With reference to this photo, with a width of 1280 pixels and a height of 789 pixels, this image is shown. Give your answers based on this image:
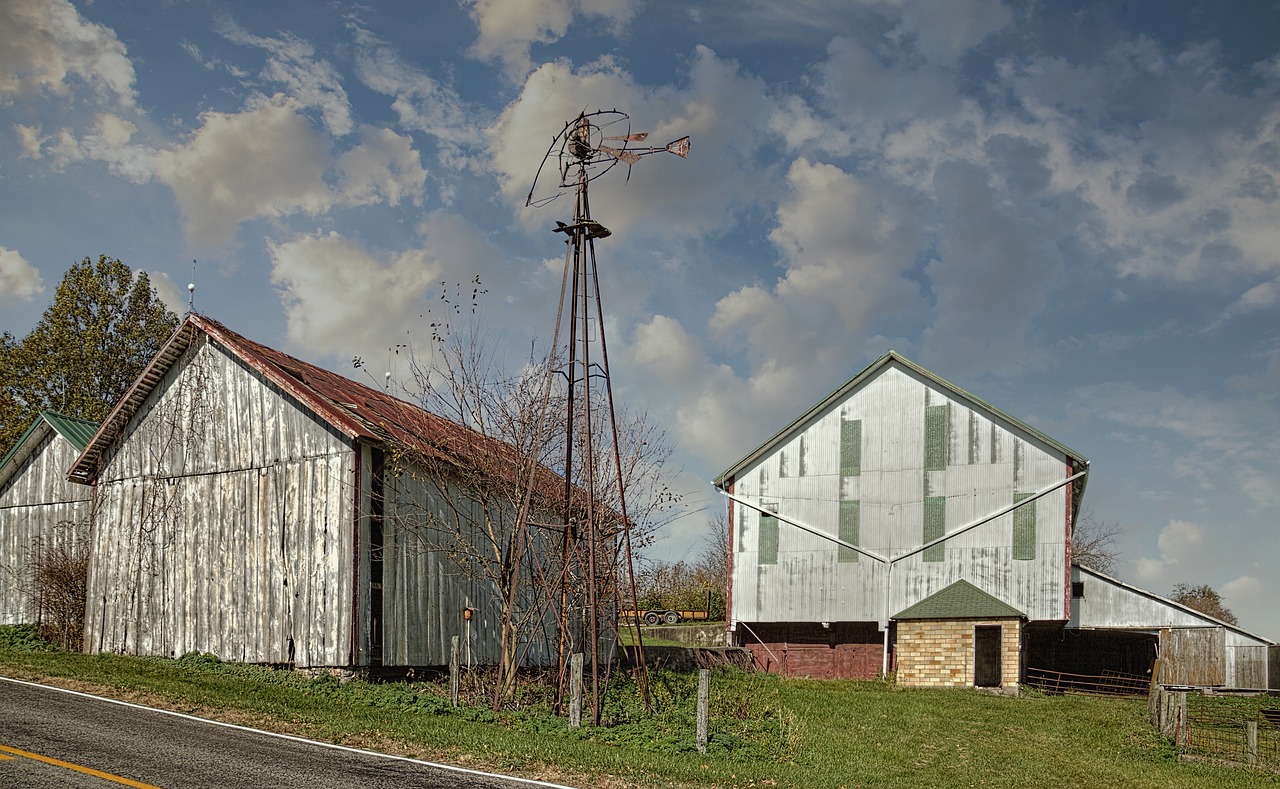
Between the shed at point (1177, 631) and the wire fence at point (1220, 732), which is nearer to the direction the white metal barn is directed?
the wire fence

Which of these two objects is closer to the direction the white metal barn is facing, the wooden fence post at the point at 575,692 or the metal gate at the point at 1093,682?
the wooden fence post

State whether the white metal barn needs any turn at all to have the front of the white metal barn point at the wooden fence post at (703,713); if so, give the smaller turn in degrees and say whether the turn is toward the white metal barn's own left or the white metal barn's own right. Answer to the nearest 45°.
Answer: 0° — it already faces it

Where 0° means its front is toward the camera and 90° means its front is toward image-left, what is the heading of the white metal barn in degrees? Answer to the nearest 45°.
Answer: approximately 0°

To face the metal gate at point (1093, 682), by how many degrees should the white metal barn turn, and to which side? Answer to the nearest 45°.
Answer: approximately 45° to its left

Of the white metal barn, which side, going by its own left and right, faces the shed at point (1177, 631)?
left
